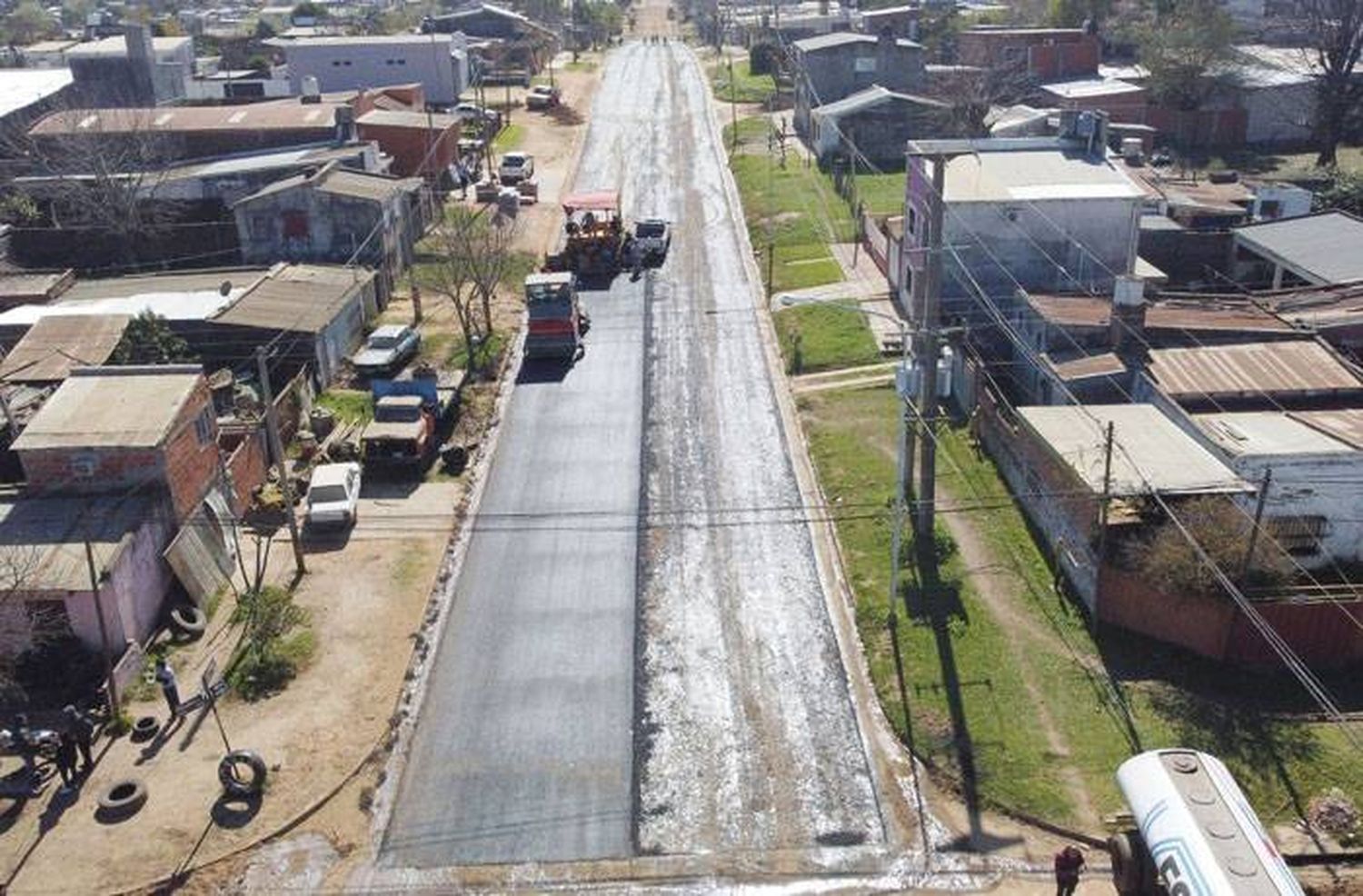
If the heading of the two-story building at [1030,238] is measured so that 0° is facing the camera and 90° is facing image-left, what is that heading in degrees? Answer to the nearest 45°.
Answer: approximately 90°

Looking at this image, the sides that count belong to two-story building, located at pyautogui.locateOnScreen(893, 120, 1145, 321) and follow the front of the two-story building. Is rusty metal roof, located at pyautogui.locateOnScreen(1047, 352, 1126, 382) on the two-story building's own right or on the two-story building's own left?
on the two-story building's own left

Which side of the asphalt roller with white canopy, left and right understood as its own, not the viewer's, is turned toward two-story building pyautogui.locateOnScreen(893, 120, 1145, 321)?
left

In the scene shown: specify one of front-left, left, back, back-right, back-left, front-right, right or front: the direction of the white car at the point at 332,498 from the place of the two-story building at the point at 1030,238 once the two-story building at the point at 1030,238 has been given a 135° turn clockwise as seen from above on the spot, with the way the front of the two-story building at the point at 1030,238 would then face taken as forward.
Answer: back

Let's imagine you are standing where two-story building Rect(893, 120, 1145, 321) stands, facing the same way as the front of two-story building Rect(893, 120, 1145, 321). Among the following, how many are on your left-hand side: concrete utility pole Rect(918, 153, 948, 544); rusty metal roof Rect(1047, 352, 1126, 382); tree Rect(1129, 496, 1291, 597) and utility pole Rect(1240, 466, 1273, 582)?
4

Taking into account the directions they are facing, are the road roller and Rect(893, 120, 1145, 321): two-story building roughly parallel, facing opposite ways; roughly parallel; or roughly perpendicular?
roughly perpendicular

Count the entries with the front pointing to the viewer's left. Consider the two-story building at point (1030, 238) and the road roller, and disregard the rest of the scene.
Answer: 1

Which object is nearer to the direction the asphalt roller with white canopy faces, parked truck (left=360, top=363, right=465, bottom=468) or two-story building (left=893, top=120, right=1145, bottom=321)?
the parked truck

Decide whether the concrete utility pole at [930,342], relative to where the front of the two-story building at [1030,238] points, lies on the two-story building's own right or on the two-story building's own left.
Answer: on the two-story building's own left

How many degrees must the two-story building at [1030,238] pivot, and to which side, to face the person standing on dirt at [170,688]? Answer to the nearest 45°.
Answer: approximately 45° to its left

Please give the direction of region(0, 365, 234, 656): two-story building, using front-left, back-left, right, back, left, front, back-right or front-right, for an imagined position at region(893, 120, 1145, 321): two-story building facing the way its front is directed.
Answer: front-left

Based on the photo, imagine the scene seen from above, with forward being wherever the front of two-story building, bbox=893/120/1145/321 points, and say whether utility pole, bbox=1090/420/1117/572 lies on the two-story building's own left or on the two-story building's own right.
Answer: on the two-story building's own left

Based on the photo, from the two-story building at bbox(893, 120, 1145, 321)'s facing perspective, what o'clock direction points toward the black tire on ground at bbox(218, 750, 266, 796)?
The black tire on ground is roughly at 10 o'clock from the two-story building.
